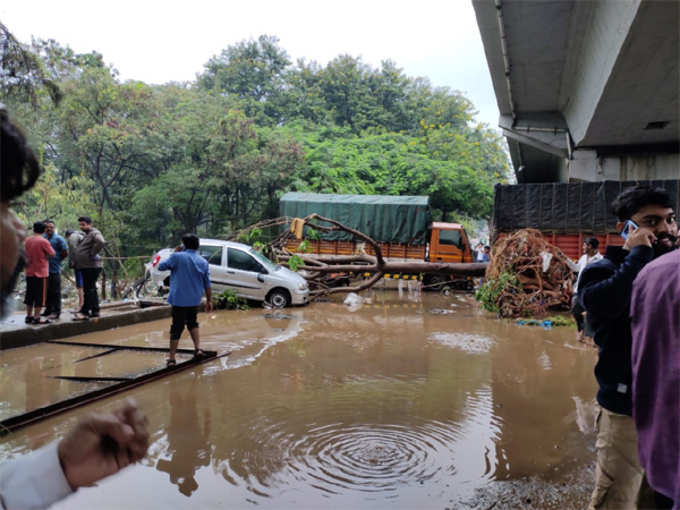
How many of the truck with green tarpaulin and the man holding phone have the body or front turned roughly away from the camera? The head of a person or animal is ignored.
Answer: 0

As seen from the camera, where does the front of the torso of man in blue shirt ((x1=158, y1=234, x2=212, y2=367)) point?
away from the camera

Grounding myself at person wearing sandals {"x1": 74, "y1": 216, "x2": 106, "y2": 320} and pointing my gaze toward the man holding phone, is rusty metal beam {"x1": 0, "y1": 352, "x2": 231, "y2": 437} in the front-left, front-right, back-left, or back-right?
front-right

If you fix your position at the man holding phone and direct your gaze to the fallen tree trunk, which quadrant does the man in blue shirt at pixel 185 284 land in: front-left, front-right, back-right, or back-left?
front-left

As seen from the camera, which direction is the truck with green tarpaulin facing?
to the viewer's right

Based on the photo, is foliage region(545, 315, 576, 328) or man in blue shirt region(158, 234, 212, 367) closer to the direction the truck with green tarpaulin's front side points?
the foliage

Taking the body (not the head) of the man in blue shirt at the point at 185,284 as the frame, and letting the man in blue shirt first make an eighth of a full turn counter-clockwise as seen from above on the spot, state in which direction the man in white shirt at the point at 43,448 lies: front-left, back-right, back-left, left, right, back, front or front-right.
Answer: back-left

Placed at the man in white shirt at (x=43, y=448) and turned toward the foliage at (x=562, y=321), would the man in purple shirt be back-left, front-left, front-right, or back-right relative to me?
front-right

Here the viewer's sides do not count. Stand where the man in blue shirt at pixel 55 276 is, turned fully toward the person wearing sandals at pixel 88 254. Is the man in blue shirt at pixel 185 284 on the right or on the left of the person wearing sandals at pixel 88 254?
right

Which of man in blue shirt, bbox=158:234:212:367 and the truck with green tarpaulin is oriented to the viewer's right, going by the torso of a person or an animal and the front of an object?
the truck with green tarpaulin

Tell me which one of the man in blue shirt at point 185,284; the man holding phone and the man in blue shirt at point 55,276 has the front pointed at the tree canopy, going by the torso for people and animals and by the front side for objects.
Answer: the man in blue shirt at point 185,284

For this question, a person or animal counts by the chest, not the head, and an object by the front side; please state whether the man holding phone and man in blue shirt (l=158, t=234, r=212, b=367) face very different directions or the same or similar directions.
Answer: very different directions
